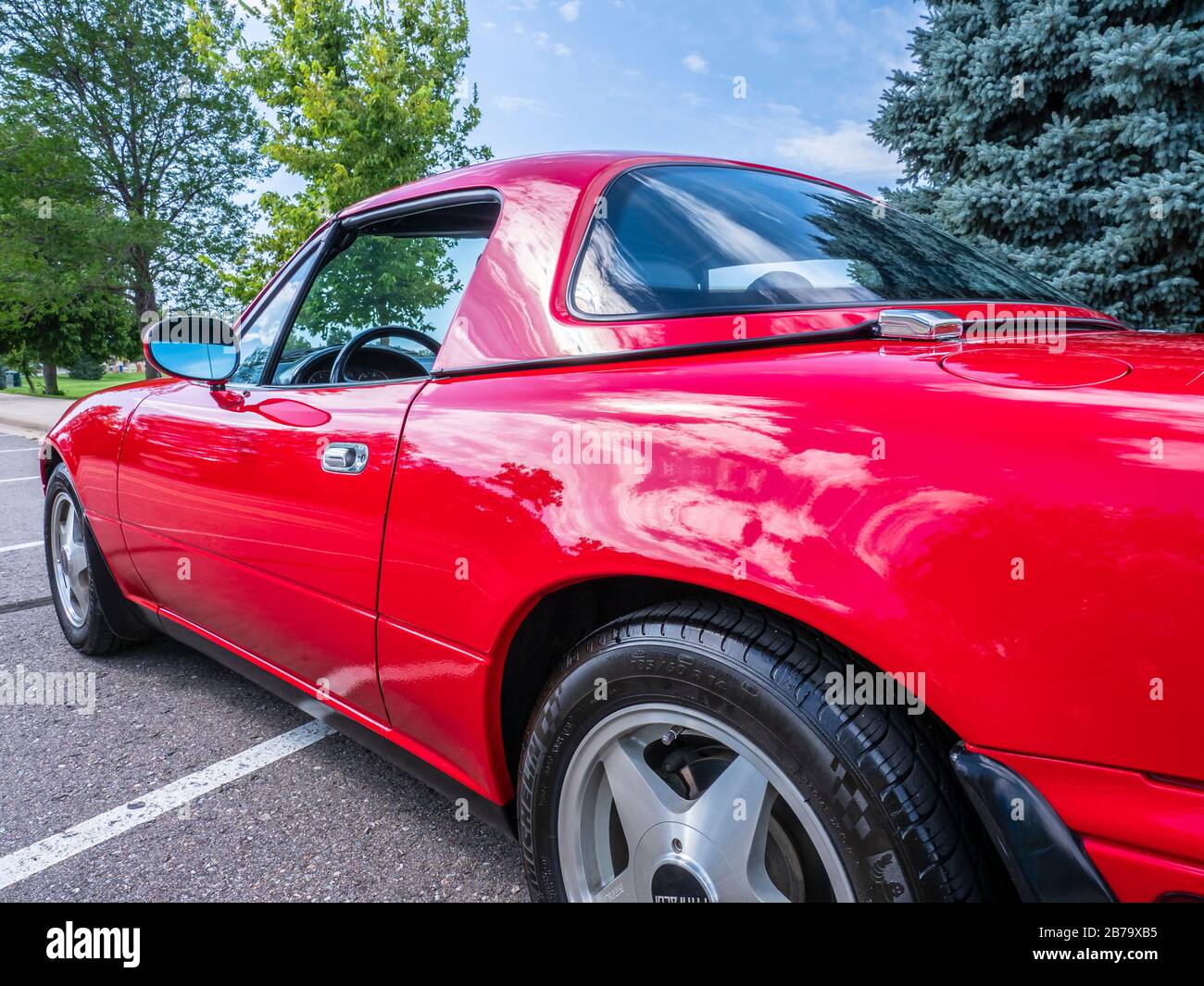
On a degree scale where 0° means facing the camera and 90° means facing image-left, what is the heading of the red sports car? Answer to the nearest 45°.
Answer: approximately 135°

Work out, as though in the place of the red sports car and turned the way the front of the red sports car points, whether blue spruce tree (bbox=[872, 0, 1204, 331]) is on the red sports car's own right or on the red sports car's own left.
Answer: on the red sports car's own right
